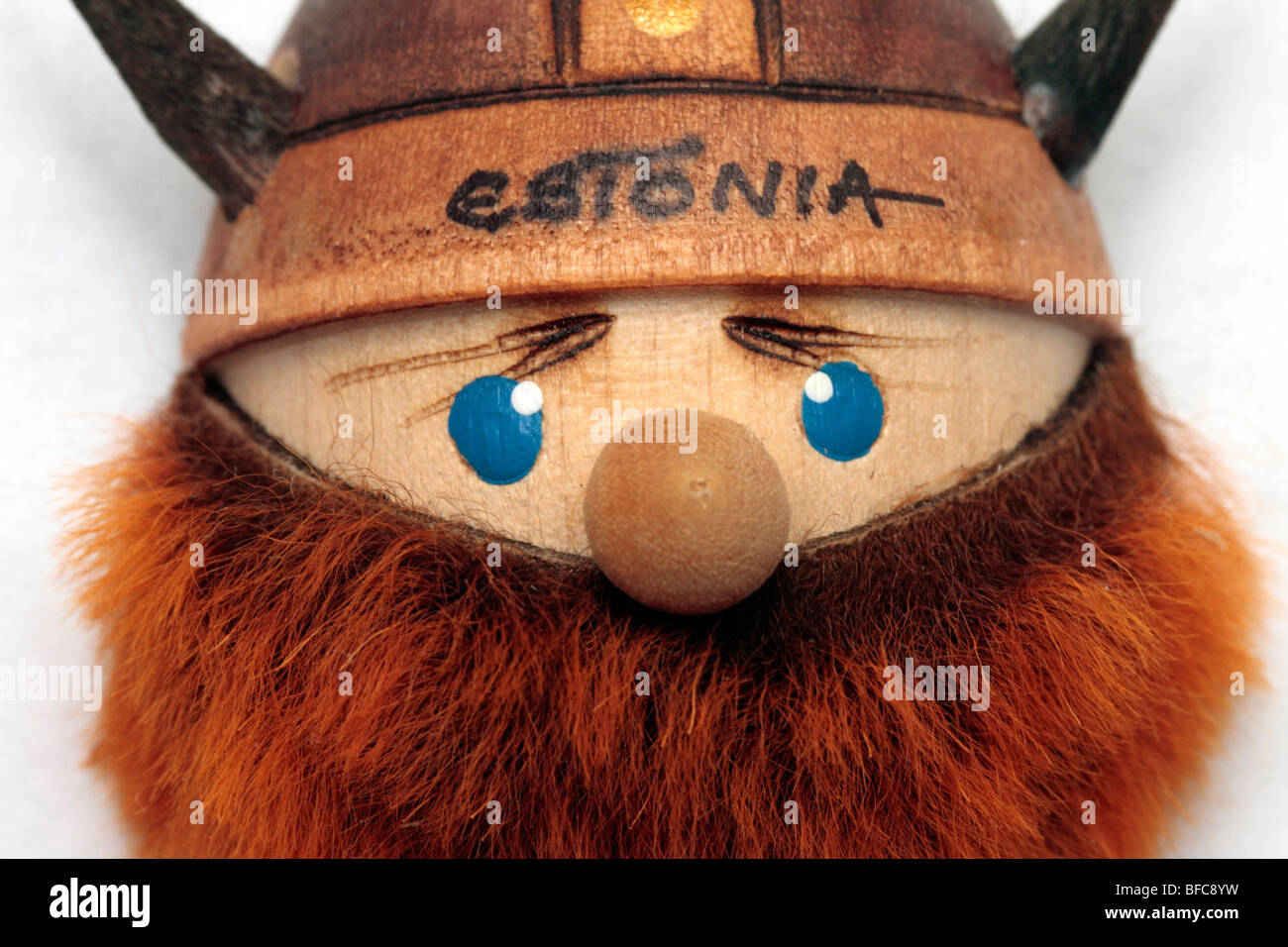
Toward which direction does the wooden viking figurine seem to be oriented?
toward the camera
